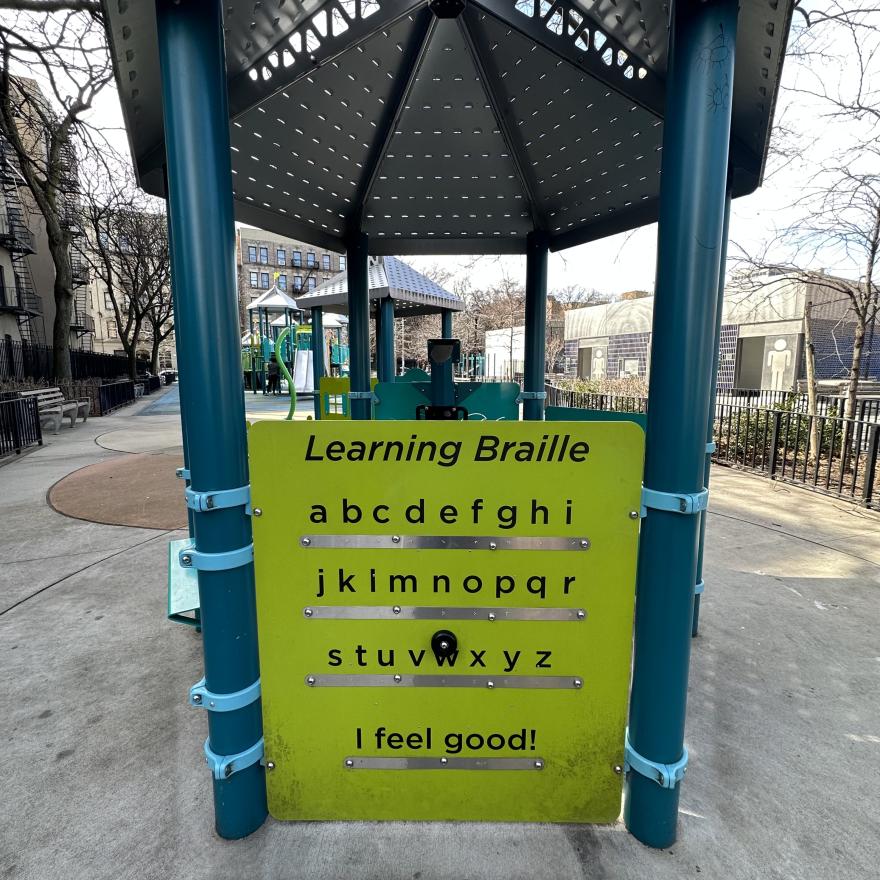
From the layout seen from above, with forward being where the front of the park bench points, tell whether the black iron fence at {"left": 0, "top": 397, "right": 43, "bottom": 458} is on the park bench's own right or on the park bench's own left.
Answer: on the park bench's own right

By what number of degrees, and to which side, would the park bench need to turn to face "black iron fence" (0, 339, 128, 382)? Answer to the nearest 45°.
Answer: approximately 135° to its left

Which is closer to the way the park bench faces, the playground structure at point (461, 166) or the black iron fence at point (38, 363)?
the playground structure

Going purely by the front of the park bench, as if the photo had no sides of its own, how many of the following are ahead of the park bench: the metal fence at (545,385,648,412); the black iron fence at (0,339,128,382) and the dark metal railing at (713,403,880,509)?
2

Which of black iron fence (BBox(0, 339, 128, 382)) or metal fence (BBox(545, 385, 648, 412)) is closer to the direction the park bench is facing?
the metal fence

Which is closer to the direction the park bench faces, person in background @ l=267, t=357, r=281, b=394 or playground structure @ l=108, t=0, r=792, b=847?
the playground structure

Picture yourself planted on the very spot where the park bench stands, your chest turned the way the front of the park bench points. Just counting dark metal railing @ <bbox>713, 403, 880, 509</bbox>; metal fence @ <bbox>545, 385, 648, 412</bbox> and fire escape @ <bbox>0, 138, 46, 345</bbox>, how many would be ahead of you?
2

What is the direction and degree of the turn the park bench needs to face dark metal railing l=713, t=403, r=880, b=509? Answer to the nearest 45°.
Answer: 0° — it already faces it

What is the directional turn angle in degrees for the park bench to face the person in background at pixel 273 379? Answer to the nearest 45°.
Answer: approximately 90° to its left

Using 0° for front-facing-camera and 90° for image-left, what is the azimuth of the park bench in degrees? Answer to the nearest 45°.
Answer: approximately 315°

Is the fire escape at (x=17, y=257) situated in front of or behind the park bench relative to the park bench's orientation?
behind
